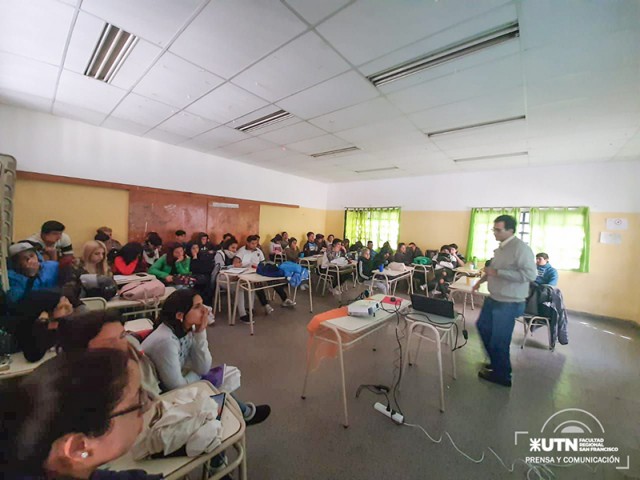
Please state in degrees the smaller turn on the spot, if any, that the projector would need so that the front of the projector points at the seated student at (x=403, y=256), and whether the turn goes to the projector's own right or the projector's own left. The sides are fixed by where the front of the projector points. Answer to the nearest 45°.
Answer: approximately 135° to the projector's own left

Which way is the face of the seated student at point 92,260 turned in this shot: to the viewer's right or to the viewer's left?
to the viewer's right

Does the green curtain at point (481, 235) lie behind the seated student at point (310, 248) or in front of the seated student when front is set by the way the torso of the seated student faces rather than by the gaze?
in front

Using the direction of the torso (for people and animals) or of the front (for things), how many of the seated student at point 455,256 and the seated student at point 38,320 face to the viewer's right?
1

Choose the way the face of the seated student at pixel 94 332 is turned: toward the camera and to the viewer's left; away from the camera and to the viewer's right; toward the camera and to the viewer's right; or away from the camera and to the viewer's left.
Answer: away from the camera and to the viewer's right

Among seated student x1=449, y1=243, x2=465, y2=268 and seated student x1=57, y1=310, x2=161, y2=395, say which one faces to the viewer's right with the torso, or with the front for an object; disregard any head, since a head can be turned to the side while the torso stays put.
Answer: seated student x1=57, y1=310, x2=161, y2=395

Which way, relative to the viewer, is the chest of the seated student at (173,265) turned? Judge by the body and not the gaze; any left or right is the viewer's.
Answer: facing the viewer and to the right of the viewer

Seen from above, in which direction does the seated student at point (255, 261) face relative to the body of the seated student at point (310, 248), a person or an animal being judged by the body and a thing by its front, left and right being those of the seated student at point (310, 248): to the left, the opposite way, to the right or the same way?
the same way

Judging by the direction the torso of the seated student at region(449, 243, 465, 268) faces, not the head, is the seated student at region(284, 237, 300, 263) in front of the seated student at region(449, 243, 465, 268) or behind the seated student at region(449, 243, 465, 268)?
in front

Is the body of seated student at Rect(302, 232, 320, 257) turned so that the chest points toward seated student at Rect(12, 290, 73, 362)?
no

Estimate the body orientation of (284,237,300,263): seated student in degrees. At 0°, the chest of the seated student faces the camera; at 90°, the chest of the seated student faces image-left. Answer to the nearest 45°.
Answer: approximately 315°

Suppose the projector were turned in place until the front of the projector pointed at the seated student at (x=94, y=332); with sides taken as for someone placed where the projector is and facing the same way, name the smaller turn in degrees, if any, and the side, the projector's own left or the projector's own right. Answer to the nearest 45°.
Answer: approximately 90° to the projector's own right

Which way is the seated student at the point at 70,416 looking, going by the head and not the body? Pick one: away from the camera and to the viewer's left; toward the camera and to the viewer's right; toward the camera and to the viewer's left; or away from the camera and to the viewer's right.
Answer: away from the camera and to the viewer's right

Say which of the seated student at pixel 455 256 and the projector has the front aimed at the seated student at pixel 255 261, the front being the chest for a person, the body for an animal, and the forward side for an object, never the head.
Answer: the seated student at pixel 455 256

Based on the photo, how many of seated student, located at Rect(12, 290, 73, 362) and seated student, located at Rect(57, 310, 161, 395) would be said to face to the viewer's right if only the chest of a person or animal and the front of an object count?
2

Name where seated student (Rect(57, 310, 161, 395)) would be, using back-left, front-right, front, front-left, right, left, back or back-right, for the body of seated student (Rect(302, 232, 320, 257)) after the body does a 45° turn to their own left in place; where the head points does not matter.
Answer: right

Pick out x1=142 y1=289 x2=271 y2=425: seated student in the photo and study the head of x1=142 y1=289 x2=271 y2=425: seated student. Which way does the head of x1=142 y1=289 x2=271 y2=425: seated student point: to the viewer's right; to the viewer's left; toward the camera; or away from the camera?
to the viewer's right

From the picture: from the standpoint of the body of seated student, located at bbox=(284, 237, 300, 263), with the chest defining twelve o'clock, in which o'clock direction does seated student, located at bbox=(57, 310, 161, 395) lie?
seated student, located at bbox=(57, 310, 161, 395) is roughly at 2 o'clock from seated student, located at bbox=(284, 237, 300, 263).
